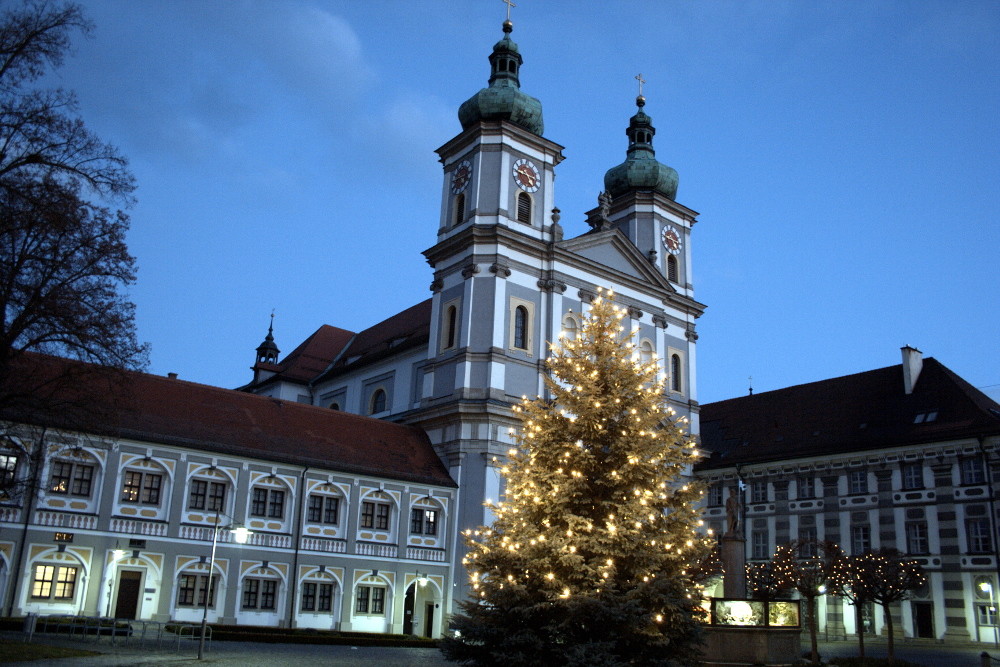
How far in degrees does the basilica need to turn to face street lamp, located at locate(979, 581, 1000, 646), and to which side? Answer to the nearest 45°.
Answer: approximately 45° to its left

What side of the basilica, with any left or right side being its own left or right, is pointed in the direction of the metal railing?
right

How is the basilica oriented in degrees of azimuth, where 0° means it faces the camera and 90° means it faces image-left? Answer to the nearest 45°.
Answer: approximately 315°

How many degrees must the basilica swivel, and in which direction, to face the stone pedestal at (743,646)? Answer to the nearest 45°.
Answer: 0° — it already faces it

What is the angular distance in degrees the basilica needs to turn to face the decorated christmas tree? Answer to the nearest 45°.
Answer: approximately 45° to its right

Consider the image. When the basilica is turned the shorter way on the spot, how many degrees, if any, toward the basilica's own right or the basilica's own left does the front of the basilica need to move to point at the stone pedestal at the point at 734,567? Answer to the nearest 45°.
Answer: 0° — it already faces it

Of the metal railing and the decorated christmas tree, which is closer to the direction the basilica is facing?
the decorated christmas tree

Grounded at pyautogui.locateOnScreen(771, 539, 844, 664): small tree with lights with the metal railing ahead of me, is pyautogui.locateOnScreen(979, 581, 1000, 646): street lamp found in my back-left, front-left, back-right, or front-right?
back-right
